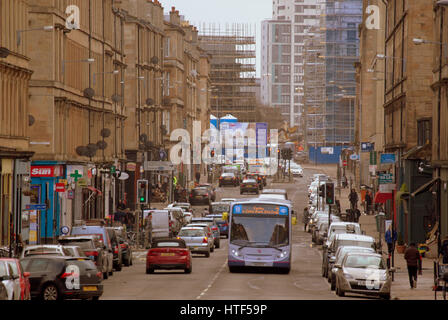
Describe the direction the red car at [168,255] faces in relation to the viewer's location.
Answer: facing away from the viewer

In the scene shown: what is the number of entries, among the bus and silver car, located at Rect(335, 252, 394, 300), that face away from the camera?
0

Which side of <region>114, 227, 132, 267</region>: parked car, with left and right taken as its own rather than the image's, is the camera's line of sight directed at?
back

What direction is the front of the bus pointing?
toward the camera

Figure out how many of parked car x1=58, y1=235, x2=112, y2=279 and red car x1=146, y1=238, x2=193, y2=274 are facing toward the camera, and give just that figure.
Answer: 0

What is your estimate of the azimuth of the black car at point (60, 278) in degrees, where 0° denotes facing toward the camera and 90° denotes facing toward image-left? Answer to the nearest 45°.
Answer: approximately 135°

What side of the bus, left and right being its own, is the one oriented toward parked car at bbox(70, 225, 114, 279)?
right

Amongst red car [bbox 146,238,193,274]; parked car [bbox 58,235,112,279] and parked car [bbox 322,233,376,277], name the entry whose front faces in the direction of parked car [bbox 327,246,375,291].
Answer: parked car [bbox 322,233,376,277]

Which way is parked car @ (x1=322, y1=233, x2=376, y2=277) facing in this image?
toward the camera

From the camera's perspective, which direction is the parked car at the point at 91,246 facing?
away from the camera
